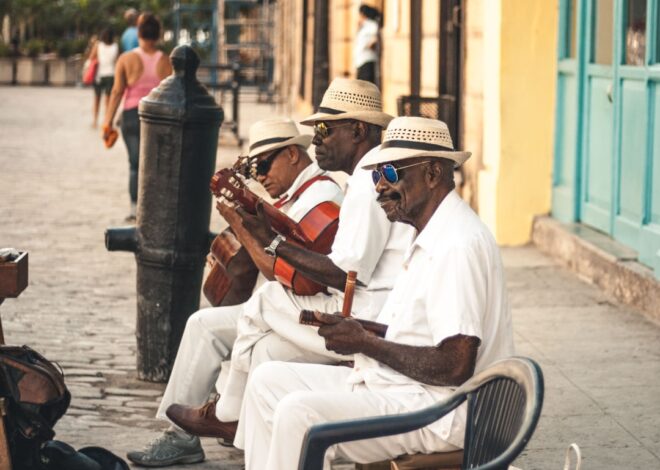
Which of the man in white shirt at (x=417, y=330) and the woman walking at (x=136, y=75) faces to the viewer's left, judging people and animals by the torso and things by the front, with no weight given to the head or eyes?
the man in white shirt

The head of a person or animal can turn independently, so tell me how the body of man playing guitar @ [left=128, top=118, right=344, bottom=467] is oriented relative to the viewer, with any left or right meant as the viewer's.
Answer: facing the viewer and to the left of the viewer

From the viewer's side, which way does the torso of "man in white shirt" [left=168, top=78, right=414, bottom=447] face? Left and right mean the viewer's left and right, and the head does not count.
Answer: facing to the left of the viewer

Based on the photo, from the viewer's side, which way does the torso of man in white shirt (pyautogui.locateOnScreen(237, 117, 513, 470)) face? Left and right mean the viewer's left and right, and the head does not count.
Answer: facing to the left of the viewer

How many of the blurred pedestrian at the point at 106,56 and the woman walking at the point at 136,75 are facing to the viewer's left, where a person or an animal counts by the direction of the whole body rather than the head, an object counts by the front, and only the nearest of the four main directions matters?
0

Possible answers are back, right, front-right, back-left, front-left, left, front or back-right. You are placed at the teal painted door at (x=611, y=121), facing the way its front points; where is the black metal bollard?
front

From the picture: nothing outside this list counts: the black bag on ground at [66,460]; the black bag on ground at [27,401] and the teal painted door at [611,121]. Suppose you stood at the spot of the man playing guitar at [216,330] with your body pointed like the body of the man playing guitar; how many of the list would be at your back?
1
